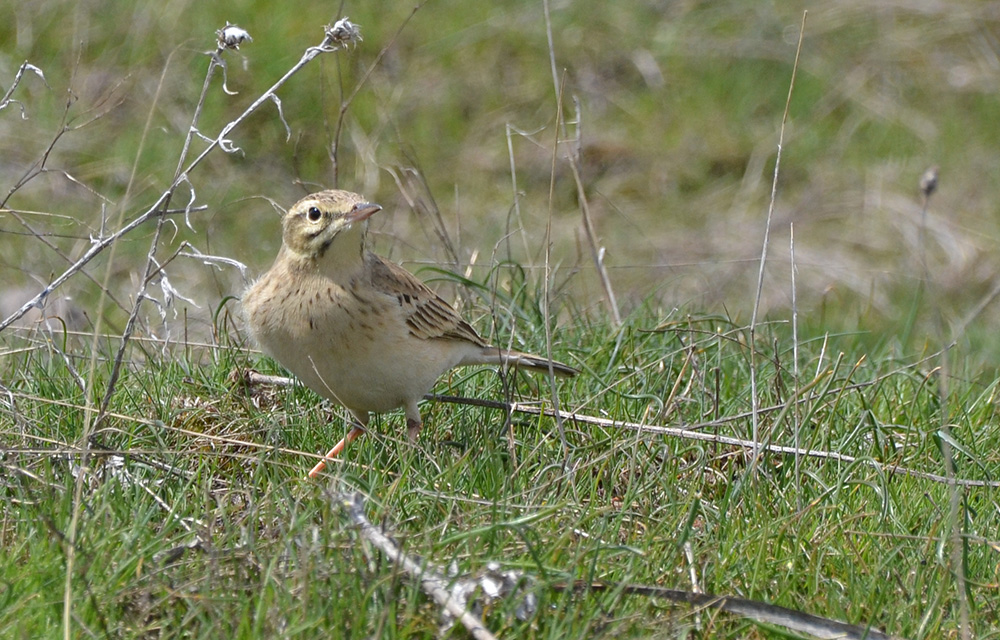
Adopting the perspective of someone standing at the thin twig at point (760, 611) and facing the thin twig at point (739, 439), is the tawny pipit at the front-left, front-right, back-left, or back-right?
front-left

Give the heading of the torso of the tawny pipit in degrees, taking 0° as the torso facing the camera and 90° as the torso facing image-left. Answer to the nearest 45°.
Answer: approximately 45°

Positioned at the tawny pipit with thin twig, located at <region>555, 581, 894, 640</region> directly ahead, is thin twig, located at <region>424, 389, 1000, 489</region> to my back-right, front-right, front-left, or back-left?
front-left

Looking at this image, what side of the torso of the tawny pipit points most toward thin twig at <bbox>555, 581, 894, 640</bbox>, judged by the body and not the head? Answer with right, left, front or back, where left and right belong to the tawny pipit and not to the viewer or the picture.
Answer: left

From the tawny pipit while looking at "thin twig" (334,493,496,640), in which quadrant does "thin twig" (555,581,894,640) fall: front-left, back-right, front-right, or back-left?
front-left

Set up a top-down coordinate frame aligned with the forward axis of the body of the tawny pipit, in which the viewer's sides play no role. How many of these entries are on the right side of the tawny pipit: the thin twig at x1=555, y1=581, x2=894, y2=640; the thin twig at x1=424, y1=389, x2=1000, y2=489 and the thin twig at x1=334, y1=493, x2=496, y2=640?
0

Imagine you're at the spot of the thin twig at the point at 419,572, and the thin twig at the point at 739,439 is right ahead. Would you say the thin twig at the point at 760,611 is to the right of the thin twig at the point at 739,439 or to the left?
right

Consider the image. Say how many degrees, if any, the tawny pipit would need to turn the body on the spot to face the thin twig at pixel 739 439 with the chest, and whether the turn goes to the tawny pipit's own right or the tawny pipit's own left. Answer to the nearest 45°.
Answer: approximately 135° to the tawny pipit's own left

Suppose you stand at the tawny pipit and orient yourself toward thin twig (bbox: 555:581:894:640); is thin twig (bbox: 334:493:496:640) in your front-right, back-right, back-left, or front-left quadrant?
front-right

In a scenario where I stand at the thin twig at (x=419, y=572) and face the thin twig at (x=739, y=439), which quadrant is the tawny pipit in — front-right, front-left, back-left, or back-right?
front-left

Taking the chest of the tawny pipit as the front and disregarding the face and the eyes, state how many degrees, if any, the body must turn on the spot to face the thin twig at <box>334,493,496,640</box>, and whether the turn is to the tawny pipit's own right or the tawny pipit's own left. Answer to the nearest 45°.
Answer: approximately 45° to the tawny pipit's own left
